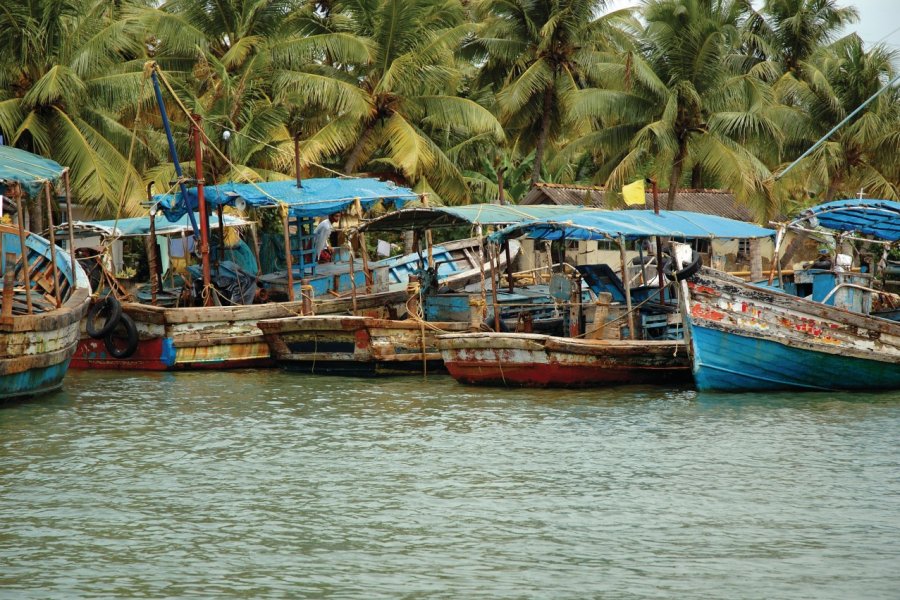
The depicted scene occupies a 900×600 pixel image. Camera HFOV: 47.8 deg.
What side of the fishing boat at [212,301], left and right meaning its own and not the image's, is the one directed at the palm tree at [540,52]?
front

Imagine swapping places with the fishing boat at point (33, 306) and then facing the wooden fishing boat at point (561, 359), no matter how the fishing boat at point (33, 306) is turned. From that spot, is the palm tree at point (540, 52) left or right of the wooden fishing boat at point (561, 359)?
left

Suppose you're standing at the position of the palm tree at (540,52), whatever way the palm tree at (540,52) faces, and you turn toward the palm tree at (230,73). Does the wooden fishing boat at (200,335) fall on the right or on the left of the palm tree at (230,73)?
left

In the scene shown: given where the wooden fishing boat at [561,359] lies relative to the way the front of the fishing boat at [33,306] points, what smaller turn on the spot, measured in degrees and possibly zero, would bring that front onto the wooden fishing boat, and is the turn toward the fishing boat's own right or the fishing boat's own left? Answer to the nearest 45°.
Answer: approximately 45° to the fishing boat's own left

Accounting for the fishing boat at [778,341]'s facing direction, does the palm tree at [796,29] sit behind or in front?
behind

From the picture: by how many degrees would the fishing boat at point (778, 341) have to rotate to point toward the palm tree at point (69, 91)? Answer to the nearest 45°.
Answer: approximately 45° to its right
